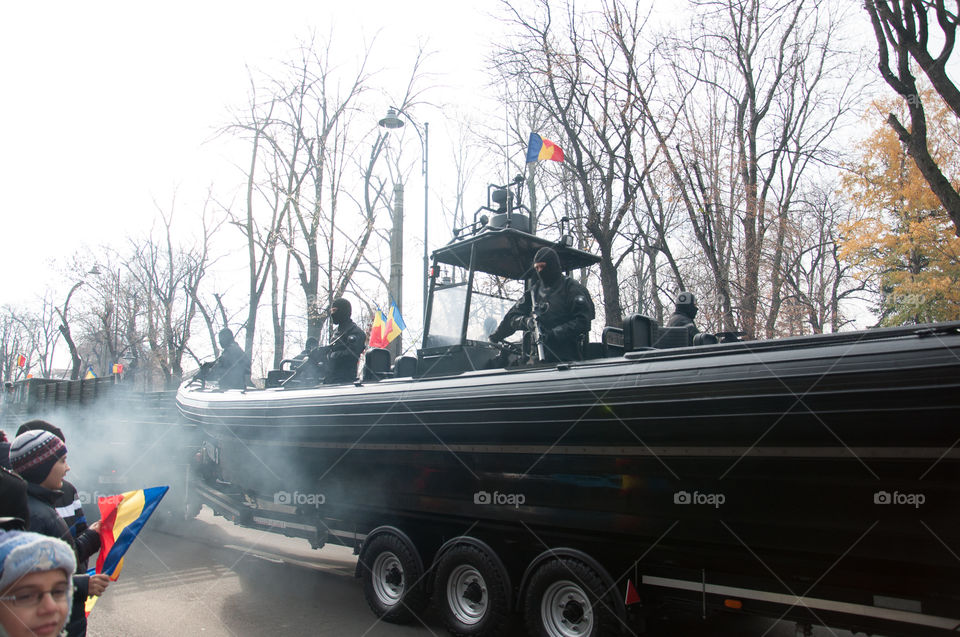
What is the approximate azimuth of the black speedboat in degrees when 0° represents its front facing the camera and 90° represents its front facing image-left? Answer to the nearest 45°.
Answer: approximately 135°

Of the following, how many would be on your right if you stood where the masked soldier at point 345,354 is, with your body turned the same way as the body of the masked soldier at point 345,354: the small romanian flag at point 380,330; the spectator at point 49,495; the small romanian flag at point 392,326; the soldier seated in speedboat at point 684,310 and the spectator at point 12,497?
2

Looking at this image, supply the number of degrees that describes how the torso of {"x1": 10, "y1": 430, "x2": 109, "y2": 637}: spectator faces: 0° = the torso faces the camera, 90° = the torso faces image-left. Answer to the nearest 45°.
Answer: approximately 270°

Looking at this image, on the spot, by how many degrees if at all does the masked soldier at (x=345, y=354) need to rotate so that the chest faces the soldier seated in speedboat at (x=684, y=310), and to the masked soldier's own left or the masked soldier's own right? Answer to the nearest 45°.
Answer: approximately 135° to the masked soldier's own left

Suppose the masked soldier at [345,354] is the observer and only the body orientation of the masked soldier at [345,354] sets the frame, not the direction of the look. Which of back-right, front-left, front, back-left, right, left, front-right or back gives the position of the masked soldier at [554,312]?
back-left

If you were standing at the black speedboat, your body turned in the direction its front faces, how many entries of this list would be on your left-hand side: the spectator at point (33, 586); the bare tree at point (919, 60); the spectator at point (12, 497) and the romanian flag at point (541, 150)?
2

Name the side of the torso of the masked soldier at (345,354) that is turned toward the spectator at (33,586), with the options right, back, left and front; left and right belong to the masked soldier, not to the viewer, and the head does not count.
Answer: left

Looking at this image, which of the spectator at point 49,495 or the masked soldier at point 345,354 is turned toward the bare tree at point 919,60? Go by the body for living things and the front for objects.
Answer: the spectator

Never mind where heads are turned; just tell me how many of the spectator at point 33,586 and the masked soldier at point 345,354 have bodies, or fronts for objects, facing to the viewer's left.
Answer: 1

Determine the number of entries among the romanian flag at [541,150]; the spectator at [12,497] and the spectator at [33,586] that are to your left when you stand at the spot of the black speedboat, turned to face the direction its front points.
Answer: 2

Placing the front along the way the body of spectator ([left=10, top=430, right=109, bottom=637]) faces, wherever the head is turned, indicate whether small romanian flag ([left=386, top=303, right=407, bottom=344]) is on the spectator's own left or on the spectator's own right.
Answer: on the spectator's own left

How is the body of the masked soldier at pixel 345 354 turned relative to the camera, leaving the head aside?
to the viewer's left
